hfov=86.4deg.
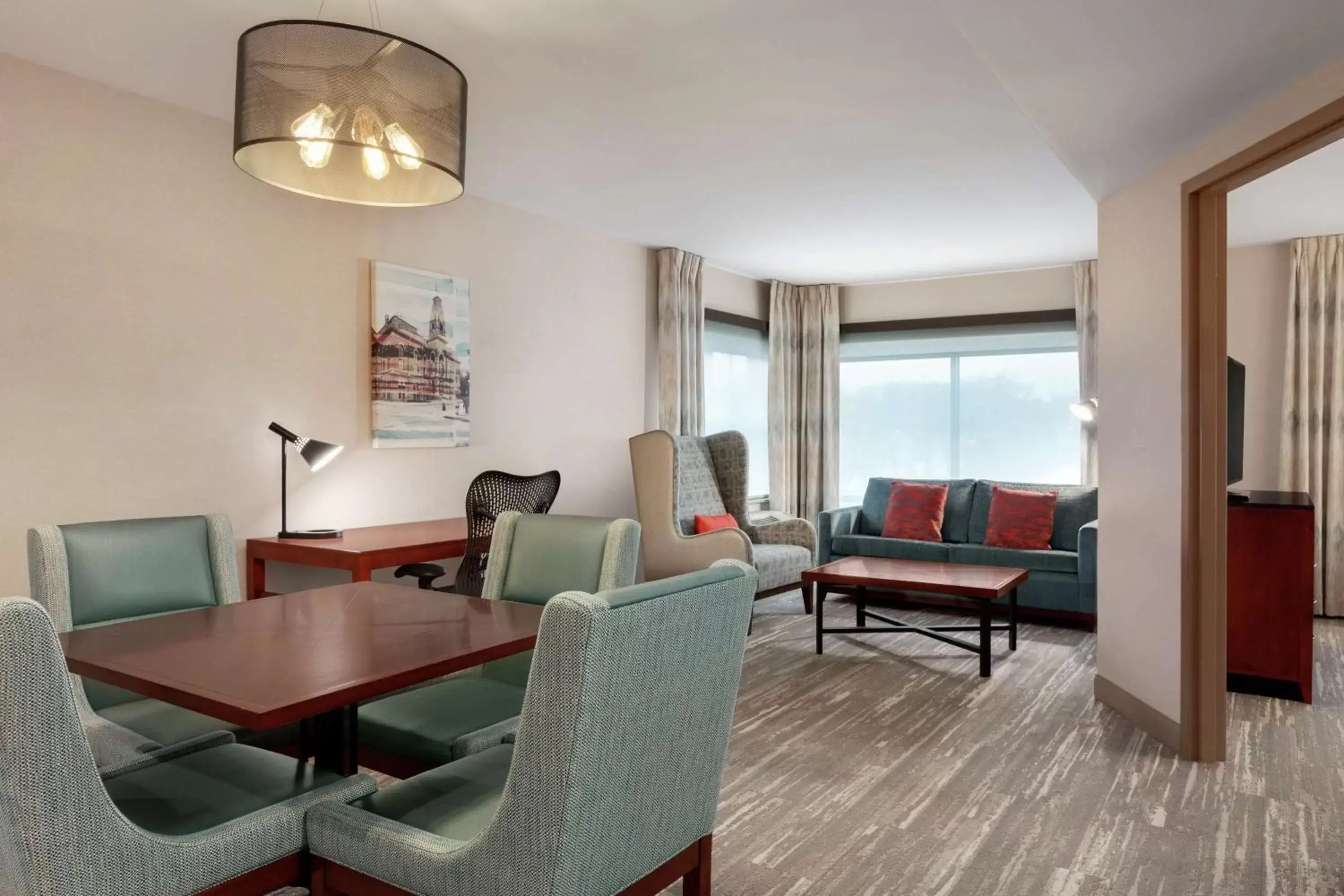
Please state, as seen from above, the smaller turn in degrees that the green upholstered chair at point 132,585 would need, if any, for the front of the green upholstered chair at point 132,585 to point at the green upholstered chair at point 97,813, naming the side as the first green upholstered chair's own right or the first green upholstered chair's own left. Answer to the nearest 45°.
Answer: approximately 45° to the first green upholstered chair's own right

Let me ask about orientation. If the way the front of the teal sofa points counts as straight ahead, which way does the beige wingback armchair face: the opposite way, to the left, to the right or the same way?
to the left

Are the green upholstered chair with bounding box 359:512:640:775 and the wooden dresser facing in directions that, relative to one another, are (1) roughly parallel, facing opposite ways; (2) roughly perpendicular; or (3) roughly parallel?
roughly perpendicular

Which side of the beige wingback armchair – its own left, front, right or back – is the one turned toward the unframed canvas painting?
right

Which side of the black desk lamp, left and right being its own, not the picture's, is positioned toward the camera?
right
